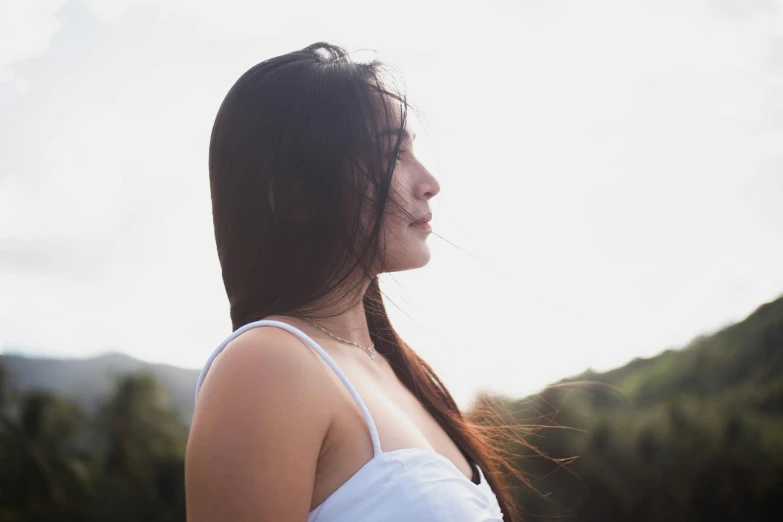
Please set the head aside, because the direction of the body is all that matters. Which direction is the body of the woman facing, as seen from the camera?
to the viewer's right

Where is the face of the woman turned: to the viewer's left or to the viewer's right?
to the viewer's right
